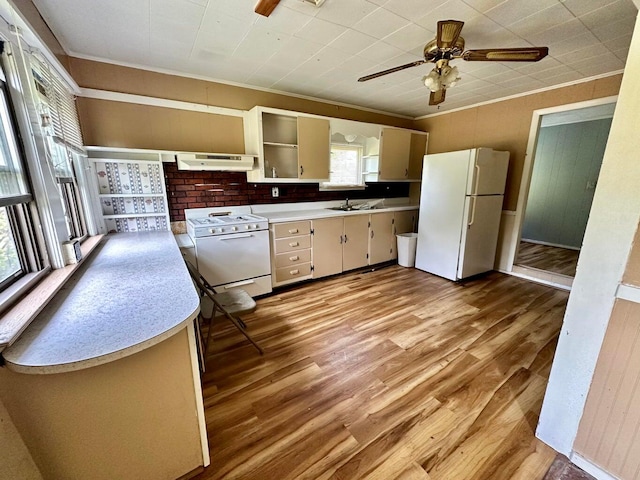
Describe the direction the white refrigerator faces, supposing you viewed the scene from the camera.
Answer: facing the viewer and to the right of the viewer

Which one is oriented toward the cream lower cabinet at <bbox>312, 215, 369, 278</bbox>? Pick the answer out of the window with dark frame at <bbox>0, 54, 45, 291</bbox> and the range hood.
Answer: the window with dark frame

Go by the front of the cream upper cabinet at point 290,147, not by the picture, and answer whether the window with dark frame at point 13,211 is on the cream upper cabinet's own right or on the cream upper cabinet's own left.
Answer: on the cream upper cabinet's own right

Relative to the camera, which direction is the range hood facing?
toward the camera

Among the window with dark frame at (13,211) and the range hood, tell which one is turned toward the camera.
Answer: the range hood

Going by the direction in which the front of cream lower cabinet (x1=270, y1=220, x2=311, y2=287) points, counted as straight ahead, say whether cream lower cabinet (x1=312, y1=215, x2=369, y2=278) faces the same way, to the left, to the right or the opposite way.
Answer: the same way

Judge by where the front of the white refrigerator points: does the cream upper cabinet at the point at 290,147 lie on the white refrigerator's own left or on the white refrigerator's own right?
on the white refrigerator's own right

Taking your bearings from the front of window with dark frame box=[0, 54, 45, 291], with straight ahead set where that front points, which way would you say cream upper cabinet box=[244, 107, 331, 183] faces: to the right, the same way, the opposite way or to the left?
to the right

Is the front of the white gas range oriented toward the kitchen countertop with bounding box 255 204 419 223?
no

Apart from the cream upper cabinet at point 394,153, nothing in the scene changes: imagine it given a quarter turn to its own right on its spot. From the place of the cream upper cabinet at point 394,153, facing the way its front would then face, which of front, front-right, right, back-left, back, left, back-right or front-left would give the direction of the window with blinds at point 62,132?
front

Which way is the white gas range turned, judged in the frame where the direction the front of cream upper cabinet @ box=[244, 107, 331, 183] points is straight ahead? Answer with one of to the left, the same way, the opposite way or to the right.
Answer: the same way

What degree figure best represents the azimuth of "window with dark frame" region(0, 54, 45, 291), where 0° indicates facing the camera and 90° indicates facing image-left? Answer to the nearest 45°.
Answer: approximately 270°

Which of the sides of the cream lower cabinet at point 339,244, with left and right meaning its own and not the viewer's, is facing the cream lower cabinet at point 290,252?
right

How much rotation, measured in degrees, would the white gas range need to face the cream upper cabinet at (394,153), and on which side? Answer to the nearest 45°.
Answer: approximately 45° to its left

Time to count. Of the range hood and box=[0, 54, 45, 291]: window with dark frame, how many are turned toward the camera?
1

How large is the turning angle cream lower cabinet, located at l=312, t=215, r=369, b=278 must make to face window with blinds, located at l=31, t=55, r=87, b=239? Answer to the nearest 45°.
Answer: approximately 90° to its right

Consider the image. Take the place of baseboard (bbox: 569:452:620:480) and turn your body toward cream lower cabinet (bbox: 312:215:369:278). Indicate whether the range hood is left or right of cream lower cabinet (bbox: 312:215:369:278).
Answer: left
